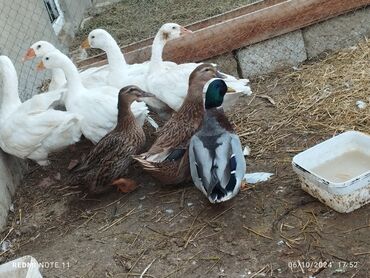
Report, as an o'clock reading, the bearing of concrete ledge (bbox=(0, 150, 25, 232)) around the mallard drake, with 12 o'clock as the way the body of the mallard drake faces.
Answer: The concrete ledge is roughly at 10 o'clock from the mallard drake.

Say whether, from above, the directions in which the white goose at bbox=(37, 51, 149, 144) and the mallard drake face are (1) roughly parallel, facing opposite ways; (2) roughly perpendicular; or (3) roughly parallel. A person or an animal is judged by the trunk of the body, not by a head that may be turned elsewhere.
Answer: roughly perpendicular

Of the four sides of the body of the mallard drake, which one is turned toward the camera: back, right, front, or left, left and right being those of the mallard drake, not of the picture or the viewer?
back

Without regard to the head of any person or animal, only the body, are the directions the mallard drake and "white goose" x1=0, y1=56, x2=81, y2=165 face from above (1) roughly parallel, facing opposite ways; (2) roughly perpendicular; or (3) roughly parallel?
roughly perpendicular

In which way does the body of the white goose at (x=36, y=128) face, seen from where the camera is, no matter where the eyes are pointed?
to the viewer's left

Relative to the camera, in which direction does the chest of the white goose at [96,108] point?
to the viewer's left
